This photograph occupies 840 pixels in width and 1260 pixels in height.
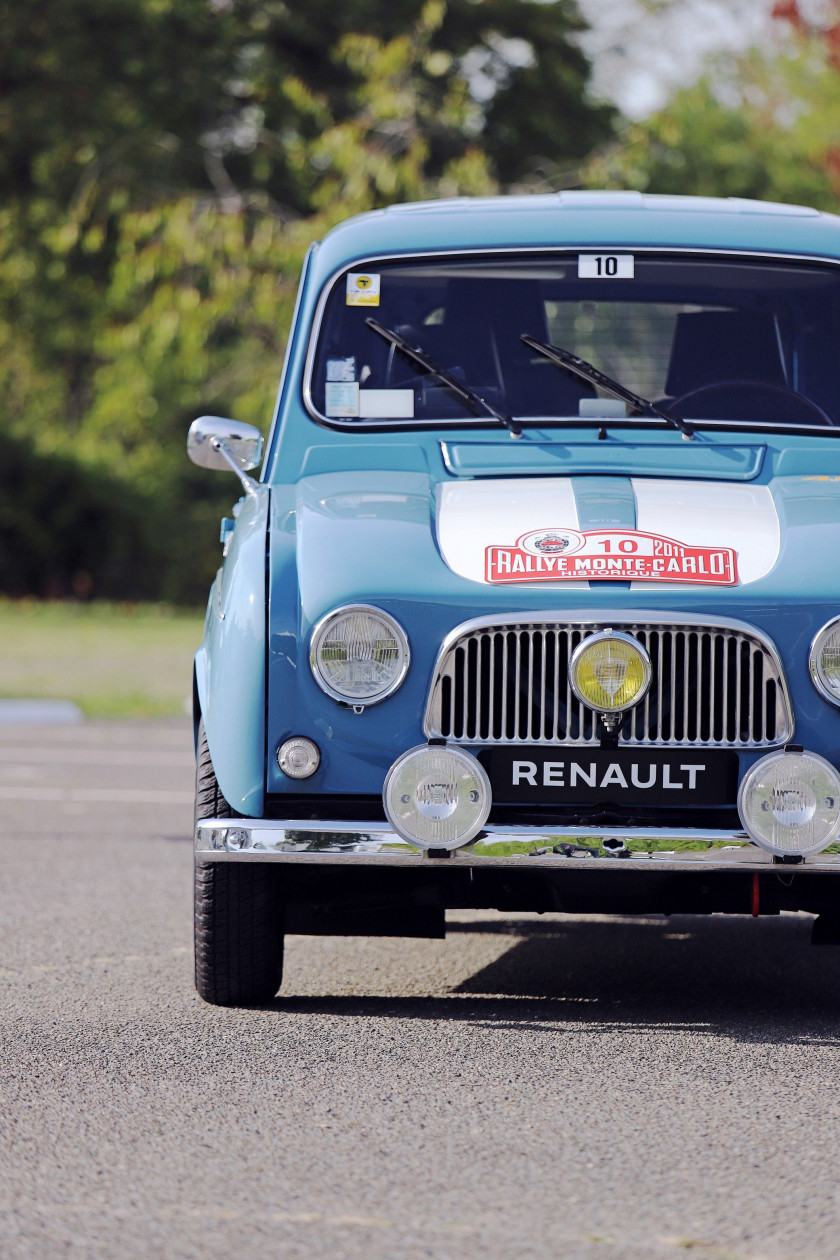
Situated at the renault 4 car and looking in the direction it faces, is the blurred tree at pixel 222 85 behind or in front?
behind

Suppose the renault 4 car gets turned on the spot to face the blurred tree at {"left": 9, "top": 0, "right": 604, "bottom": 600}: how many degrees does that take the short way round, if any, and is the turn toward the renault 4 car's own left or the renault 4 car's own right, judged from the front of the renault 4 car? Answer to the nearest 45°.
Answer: approximately 180°

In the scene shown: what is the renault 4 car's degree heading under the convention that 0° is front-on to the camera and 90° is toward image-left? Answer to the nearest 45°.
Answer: approximately 0°
